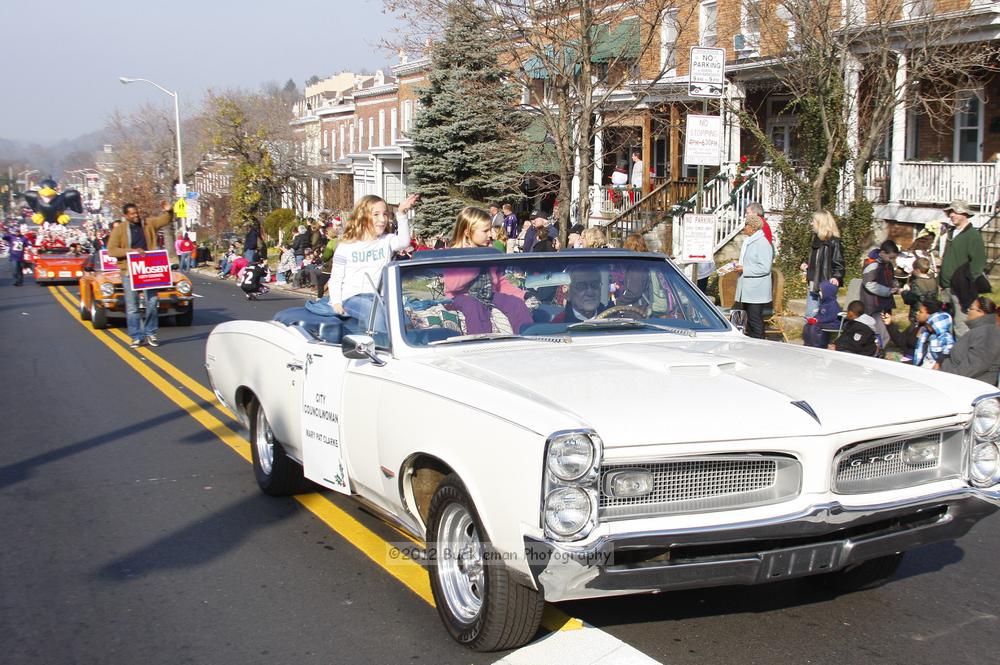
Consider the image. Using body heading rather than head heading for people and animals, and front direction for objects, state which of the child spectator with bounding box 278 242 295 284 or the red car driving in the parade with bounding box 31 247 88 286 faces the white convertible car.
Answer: the red car driving in the parade

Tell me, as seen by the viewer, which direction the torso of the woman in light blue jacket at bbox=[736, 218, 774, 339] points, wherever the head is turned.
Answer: to the viewer's left

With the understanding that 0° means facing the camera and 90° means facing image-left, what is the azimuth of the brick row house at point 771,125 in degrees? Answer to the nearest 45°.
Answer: approximately 45°

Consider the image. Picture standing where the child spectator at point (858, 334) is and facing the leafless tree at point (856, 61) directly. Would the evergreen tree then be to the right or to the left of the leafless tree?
left

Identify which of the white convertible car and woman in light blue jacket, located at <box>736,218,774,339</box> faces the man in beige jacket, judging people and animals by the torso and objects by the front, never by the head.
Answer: the woman in light blue jacket

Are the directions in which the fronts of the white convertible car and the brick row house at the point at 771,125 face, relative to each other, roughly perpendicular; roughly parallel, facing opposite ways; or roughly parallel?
roughly perpendicular

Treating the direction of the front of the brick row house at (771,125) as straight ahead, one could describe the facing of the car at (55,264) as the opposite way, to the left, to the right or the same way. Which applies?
to the left
